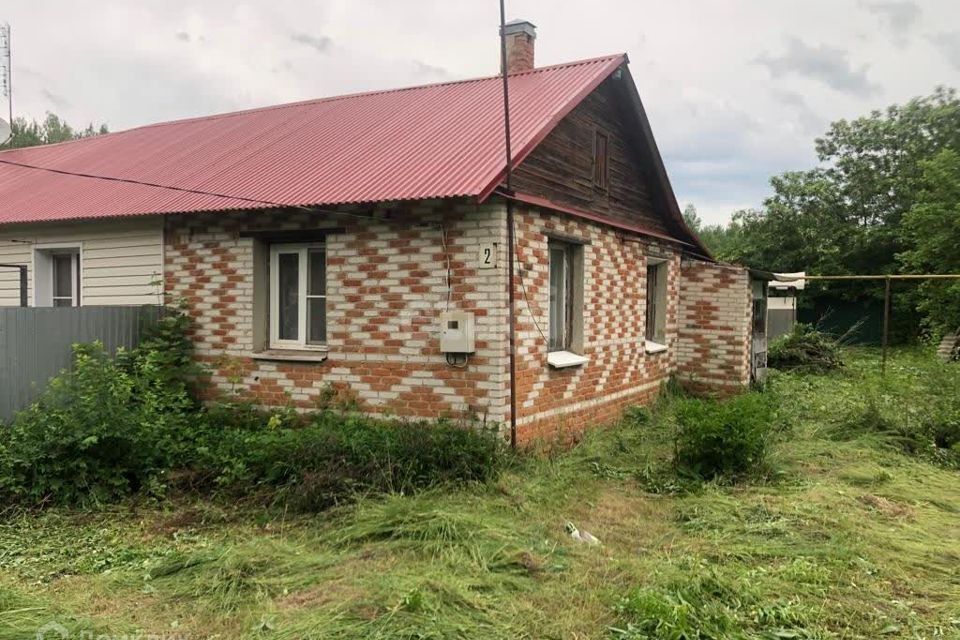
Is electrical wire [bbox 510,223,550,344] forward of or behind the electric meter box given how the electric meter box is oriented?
behind

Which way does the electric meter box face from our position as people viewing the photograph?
facing the viewer and to the left of the viewer

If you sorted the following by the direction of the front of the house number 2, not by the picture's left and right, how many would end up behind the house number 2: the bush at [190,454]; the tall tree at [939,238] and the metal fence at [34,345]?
1

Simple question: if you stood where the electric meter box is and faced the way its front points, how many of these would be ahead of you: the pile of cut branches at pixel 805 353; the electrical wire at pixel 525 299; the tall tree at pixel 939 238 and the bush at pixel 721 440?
0

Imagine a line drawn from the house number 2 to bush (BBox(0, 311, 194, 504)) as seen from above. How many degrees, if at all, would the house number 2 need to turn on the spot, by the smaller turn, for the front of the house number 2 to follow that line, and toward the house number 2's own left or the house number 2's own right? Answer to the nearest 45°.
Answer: approximately 45° to the house number 2's own right

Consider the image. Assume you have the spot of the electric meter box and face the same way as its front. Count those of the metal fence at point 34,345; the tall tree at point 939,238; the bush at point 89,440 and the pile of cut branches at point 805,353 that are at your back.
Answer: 2

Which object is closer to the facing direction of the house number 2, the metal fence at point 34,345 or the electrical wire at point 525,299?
the metal fence

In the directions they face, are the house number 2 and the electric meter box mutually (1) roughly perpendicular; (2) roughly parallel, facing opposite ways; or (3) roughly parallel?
roughly parallel

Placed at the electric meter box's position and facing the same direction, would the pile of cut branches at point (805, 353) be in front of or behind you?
behind

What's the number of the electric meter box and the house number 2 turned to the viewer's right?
0

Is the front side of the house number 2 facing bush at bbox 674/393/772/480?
no

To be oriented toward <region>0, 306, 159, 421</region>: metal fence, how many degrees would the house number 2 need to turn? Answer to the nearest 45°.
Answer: approximately 45° to its right

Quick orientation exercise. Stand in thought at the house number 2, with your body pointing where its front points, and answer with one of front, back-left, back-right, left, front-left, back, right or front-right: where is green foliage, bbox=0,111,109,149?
right

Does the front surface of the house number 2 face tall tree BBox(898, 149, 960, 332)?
no

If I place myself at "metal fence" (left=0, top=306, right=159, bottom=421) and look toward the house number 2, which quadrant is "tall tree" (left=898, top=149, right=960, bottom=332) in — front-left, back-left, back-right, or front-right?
front-left

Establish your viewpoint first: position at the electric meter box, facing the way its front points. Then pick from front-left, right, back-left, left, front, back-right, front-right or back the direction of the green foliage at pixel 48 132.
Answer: right

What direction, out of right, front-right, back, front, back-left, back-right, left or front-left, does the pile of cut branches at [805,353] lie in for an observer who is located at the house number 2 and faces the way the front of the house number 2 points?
back

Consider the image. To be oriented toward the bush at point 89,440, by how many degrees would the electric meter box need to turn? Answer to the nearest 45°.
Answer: approximately 45° to its right

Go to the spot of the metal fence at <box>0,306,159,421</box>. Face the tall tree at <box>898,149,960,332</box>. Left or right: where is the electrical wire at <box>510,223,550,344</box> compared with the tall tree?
right
